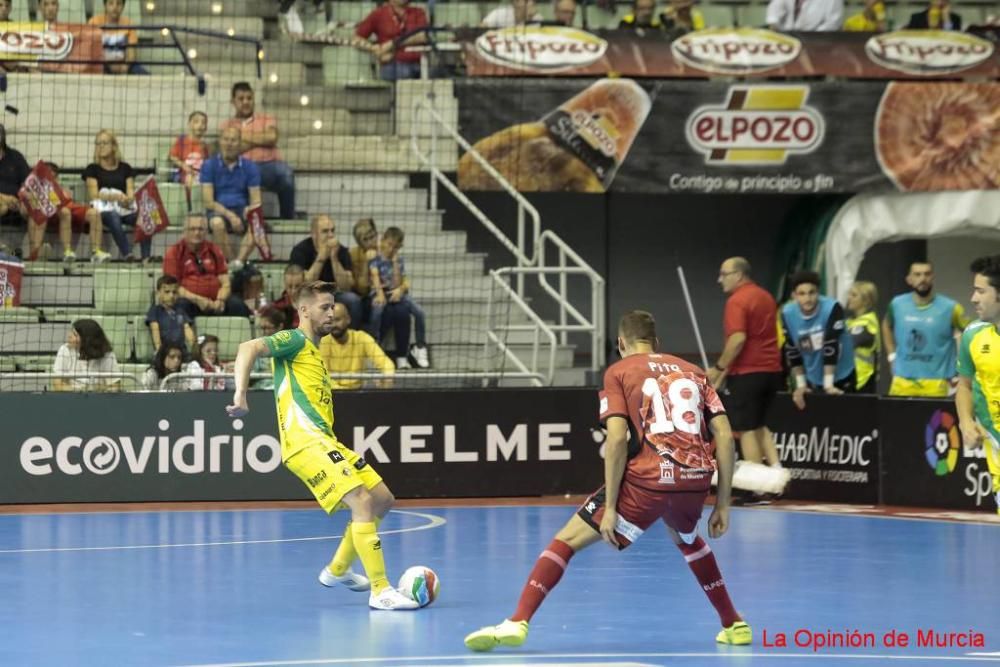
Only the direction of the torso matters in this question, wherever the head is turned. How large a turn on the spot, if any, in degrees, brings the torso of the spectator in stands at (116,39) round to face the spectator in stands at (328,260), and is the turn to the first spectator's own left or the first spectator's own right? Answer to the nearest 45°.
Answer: approximately 45° to the first spectator's own left

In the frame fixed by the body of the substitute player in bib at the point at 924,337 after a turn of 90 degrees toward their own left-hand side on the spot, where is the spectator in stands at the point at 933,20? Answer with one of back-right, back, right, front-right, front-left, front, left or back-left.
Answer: left

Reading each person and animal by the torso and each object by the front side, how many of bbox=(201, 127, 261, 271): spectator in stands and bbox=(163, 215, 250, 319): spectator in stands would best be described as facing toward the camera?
2

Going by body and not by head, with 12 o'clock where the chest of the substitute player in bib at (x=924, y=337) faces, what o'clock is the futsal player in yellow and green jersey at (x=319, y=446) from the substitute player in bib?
The futsal player in yellow and green jersey is roughly at 1 o'clock from the substitute player in bib.

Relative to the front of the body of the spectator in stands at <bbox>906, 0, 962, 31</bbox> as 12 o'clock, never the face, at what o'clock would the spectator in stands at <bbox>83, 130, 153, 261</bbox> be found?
the spectator in stands at <bbox>83, 130, 153, 261</bbox> is roughly at 2 o'clock from the spectator in stands at <bbox>906, 0, 962, 31</bbox>.

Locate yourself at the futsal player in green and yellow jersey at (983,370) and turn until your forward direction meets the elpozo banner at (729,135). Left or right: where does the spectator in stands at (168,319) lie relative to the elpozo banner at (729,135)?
left

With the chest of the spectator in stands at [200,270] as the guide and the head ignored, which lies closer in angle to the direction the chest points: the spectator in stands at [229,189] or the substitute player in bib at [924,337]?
the substitute player in bib

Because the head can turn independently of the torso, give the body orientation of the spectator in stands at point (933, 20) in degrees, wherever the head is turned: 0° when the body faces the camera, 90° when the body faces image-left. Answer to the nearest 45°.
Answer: approximately 0°

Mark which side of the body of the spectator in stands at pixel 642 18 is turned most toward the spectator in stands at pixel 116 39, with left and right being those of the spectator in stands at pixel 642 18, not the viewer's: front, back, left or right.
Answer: right
